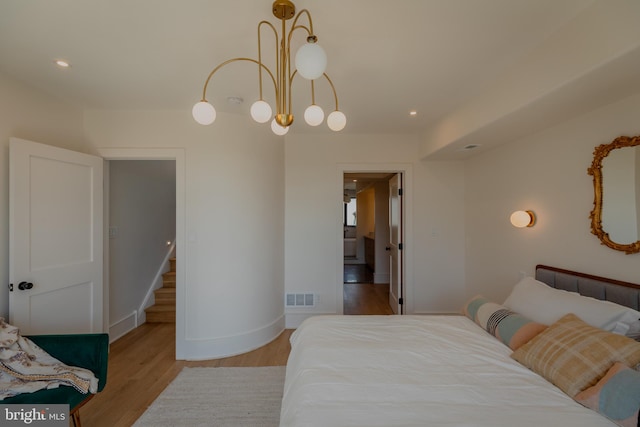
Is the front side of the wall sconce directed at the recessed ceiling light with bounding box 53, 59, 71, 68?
yes

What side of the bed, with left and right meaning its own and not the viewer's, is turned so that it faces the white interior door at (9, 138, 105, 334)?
front

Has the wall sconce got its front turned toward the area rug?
yes

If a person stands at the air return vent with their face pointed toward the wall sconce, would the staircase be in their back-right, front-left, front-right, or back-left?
back-right

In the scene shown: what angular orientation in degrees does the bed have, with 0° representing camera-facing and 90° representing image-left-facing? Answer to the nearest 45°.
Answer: approximately 90°

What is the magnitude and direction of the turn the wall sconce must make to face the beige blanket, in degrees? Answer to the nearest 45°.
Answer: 0° — it already faces it

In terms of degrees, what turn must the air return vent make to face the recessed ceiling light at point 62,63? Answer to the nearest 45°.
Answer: approximately 45° to its right

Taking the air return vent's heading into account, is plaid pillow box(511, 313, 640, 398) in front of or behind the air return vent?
in front
